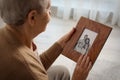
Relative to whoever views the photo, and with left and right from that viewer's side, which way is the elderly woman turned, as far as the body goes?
facing away from the viewer and to the right of the viewer

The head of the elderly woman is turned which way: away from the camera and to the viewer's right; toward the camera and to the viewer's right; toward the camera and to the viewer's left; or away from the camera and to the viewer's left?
away from the camera and to the viewer's right
